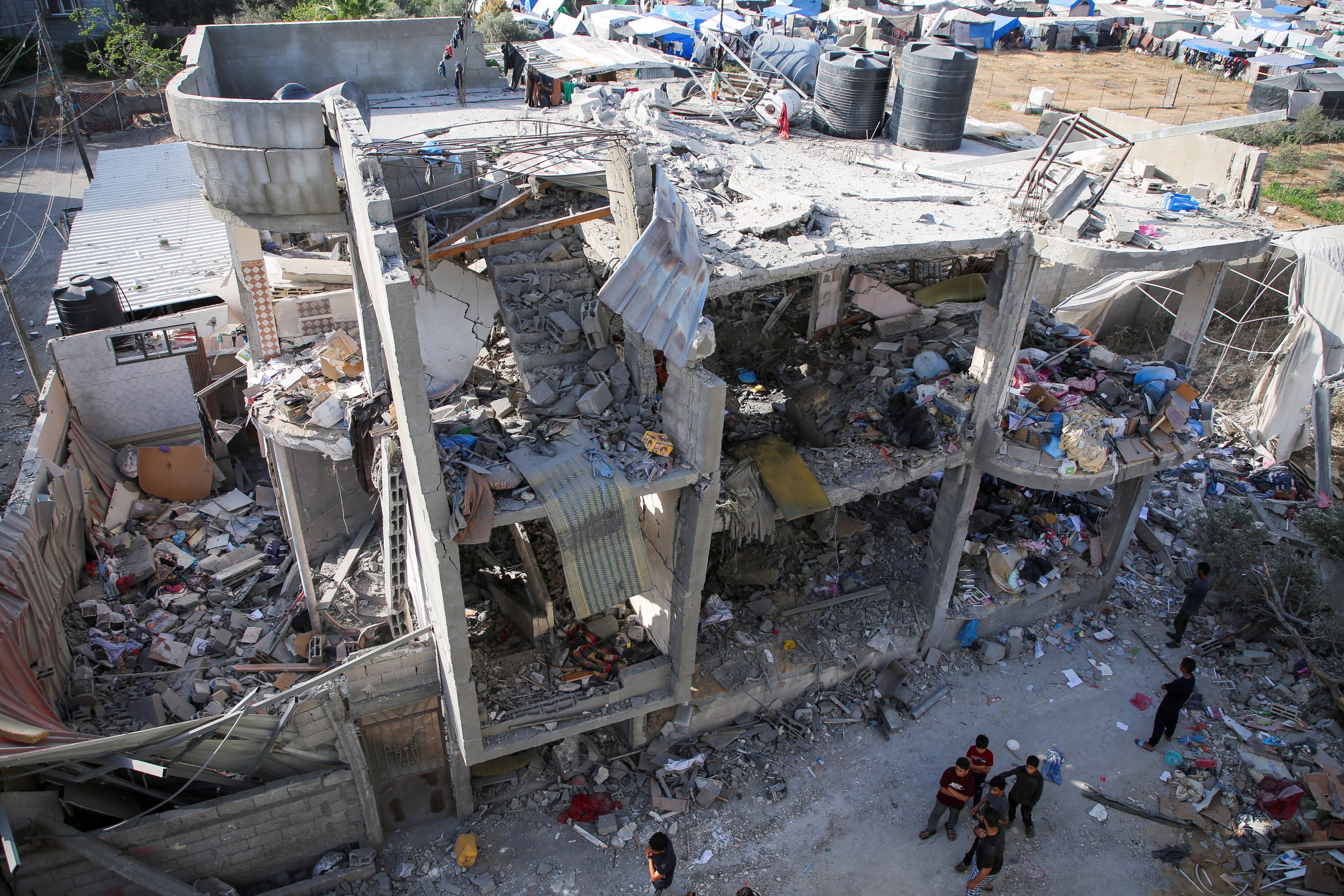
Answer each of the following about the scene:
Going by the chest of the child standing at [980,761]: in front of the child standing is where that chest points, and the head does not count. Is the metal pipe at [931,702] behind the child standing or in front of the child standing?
behind

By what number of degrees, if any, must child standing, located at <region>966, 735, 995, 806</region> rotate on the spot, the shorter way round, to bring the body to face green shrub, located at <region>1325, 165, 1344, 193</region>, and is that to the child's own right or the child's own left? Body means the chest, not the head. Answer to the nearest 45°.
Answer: approximately 180°

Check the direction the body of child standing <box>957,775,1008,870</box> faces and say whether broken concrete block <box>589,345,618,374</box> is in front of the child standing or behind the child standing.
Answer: in front

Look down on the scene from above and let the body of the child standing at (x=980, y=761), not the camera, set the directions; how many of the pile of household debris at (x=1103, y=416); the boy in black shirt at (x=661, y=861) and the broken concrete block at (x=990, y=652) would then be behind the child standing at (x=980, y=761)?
2

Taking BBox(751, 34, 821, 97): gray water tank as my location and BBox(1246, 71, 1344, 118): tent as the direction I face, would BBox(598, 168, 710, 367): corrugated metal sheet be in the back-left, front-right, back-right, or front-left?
back-right

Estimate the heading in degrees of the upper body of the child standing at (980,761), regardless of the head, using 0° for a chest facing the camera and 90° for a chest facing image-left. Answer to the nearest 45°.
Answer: approximately 0°
